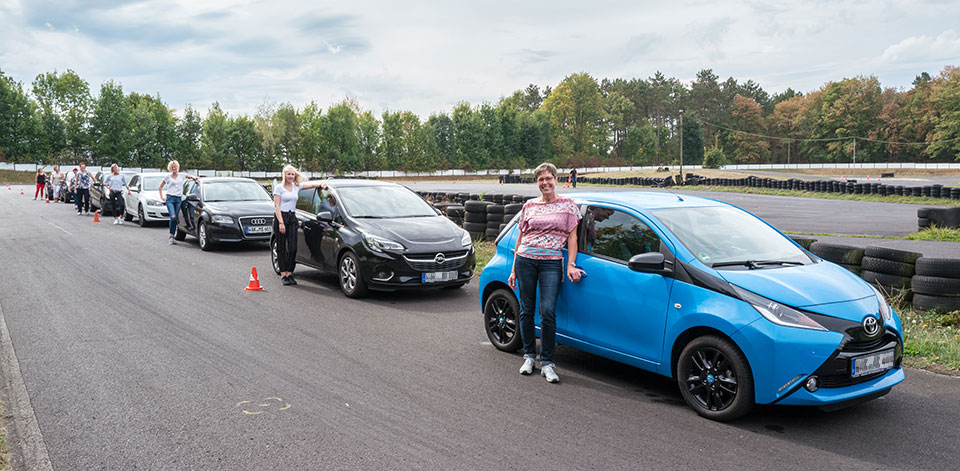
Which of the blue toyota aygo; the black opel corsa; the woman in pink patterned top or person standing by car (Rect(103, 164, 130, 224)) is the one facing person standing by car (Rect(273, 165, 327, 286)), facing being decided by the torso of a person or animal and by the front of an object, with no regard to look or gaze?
person standing by car (Rect(103, 164, 130, 224))

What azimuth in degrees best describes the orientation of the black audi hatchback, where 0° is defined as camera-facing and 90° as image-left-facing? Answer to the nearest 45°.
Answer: approximately 315°

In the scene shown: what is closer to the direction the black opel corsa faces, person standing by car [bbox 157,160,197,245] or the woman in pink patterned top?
the woman in pink patterned top

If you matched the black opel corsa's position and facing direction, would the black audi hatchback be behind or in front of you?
behind

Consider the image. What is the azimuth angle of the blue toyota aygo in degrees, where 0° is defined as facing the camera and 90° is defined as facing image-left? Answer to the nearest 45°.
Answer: approximately 315°

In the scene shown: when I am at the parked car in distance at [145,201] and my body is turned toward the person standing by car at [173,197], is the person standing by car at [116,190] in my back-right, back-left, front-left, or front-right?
back-right

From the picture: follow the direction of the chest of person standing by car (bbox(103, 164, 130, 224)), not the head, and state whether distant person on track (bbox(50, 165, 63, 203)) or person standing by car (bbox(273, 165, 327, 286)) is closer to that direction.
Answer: the person standing by car

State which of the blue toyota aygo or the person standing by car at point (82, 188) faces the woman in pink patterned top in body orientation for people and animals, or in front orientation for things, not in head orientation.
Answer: the person standing by car
